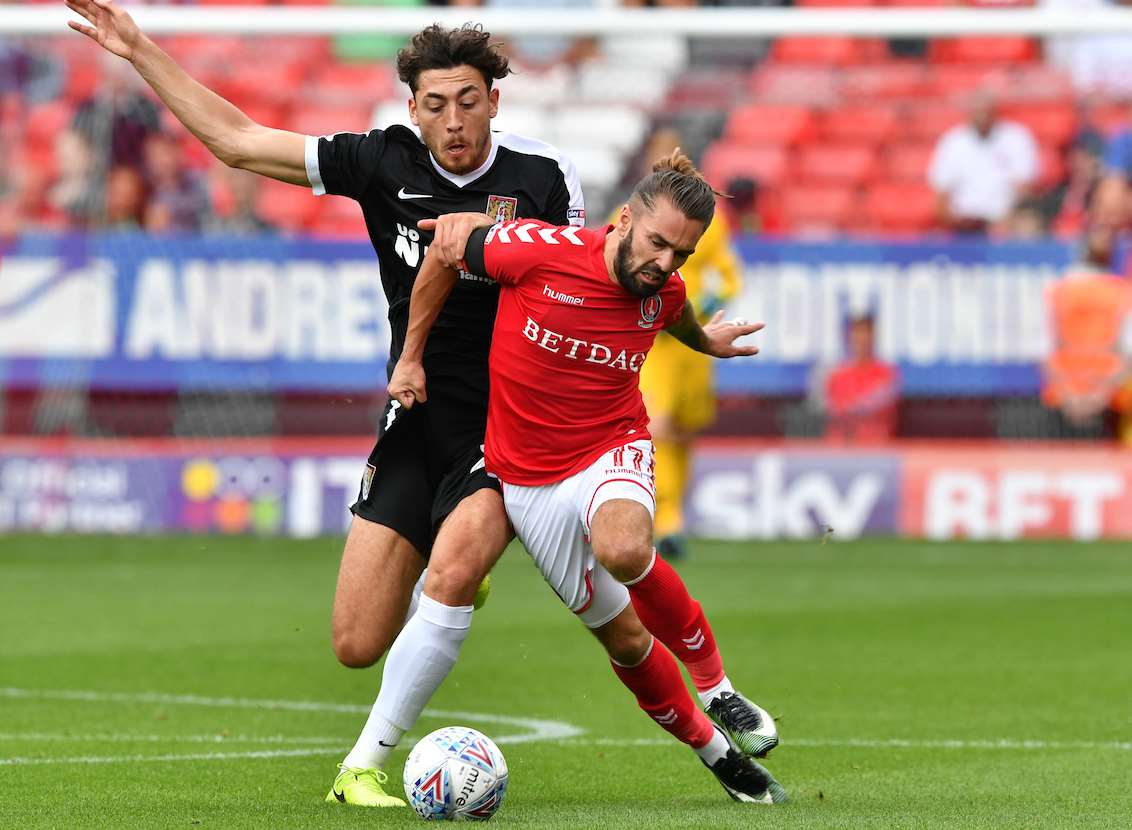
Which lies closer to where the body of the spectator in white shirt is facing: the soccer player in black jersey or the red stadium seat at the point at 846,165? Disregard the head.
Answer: the soccer player in black jersey

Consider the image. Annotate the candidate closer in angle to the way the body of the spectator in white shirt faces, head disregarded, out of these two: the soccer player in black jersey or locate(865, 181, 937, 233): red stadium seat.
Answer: the soccer player in black jersey

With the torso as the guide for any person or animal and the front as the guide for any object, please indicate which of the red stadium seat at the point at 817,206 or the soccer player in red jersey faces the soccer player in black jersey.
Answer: the red stadium seat
